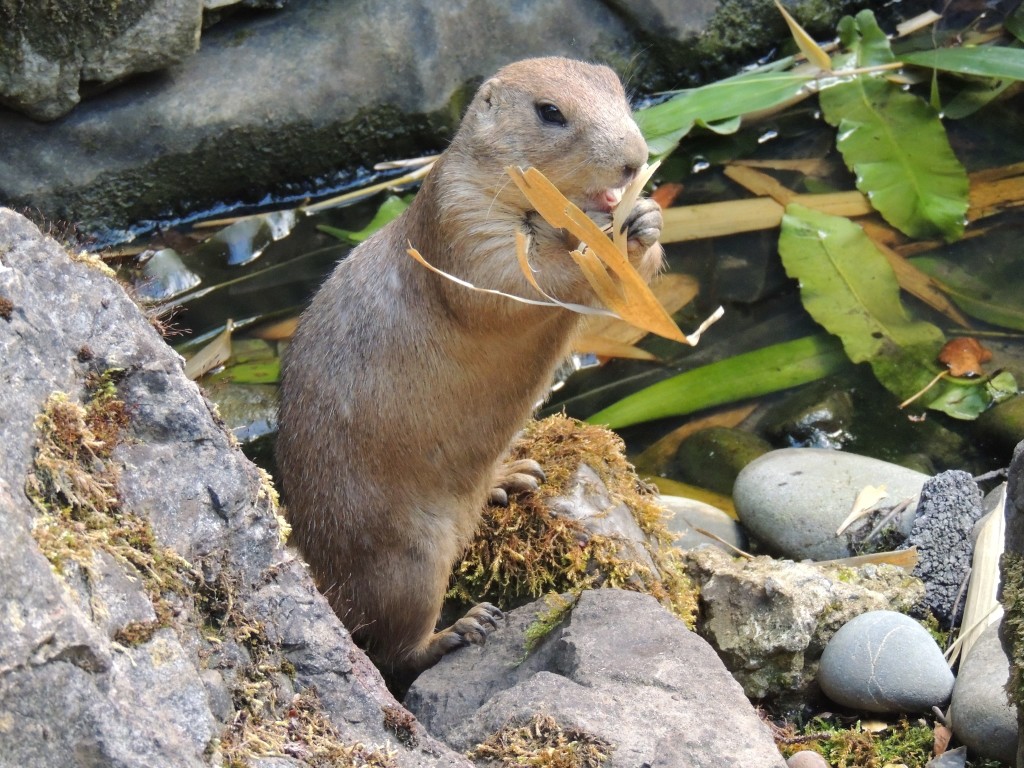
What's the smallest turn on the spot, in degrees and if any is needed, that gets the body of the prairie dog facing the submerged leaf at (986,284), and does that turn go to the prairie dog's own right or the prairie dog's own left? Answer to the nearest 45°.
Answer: approximately 45° to the prairie dog's own left

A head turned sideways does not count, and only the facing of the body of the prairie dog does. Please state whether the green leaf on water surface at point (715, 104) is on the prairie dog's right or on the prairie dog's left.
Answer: on the prairie dog's left

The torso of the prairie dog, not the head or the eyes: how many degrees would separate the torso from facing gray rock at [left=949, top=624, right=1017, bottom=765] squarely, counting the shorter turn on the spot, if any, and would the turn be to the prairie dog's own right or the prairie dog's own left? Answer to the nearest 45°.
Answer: approximately 45° to the prairie dog's own right

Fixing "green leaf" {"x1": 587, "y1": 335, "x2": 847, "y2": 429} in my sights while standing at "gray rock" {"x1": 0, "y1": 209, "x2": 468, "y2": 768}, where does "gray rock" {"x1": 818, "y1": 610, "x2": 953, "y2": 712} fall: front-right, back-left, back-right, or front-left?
front-right

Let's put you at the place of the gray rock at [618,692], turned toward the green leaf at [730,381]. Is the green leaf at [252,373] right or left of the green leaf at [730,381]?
left

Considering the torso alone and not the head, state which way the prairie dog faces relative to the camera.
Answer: to the viewer's right

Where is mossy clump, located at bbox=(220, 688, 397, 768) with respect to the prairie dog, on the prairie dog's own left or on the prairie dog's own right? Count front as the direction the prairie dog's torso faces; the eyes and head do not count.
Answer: on the prairie dog's own right

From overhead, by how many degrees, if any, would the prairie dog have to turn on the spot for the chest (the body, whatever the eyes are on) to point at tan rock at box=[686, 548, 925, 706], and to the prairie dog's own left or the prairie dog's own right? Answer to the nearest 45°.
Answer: approximately 45° to the prairie dog's own right

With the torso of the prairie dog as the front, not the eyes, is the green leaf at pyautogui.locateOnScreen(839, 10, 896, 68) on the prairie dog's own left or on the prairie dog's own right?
on the prairie dog's own left

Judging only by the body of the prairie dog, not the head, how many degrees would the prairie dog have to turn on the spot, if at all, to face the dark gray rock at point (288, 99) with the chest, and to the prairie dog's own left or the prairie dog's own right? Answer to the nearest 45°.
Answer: approximately 90° to the prairie dog's own left

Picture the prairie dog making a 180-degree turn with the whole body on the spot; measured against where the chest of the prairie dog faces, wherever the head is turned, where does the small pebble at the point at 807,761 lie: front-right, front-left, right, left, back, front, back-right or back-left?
back-left

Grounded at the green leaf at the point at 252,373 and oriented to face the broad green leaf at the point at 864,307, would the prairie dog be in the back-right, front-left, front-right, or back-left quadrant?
front-right

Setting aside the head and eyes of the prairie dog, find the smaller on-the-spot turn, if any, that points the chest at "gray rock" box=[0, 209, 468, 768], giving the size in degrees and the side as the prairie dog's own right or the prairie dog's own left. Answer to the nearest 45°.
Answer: approximately 90° to the prairie dog's own right

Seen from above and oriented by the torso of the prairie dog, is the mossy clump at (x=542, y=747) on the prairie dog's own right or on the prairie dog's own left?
on the prairie dog's own right
